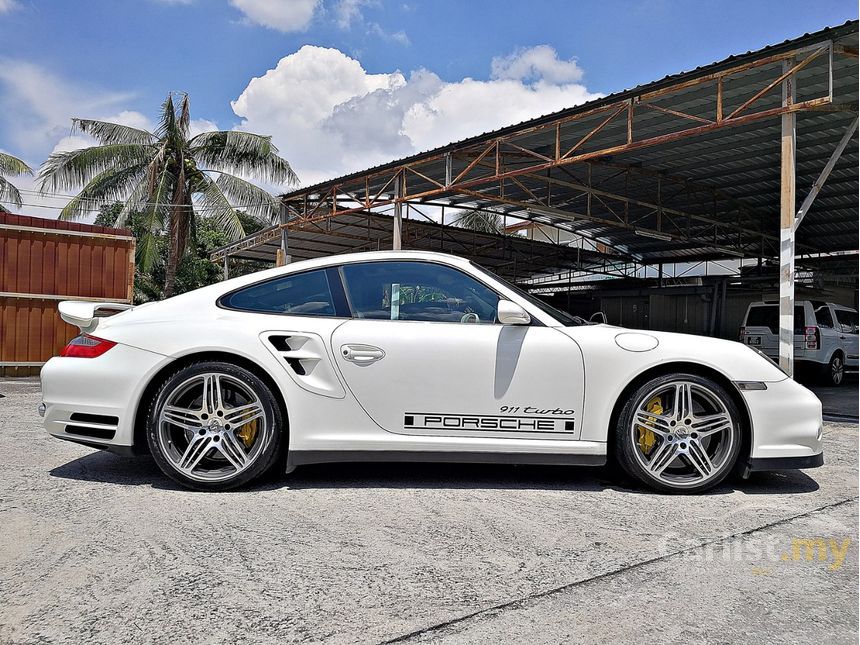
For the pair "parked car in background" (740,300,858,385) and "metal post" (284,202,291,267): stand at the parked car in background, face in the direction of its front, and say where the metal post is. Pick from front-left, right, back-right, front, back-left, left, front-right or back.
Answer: back-left

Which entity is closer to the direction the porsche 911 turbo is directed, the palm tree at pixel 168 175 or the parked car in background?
the parked car in background

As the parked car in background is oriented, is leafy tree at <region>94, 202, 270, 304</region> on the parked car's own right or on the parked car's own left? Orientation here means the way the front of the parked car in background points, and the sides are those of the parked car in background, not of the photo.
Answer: on the parked car's own left

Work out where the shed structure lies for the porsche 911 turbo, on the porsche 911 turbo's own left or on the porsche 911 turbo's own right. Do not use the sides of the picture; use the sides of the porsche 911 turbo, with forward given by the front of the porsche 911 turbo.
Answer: on the porsche 911 turbo's own left

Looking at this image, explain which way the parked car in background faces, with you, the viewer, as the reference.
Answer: facing away from the viewer and to the right of the viewer

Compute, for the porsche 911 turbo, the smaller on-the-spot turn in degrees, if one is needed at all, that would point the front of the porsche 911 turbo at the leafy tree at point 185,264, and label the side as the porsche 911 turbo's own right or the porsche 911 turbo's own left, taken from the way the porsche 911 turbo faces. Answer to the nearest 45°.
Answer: approximately 135° to the porsche 911 turbo's own left

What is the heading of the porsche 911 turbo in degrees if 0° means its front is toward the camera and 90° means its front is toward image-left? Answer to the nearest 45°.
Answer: approximately 270°

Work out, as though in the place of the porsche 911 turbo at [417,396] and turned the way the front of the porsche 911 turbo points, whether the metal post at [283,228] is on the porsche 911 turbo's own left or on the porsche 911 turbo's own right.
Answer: on the porsche 911 turbo's own left

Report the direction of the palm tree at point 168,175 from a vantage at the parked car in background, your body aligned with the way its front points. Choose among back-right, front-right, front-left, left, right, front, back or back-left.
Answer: back-left

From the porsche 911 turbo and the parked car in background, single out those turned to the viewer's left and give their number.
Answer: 0
